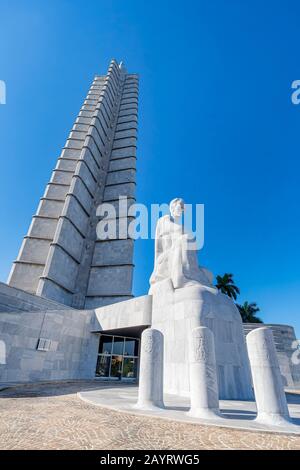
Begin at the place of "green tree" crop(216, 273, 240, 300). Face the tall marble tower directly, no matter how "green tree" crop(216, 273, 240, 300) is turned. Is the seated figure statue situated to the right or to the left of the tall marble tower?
left

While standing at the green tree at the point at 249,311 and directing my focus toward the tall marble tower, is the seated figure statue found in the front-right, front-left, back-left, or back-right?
front-left

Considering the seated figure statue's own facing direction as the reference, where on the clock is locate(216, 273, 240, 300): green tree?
The green tree is roughly at 8 o'clock from the seated figure statue.

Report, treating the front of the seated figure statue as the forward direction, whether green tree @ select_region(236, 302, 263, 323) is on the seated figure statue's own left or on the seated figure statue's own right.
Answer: on the seated figure statue's own left

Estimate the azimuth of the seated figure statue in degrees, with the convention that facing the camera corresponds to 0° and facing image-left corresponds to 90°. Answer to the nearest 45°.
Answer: approximately 315°

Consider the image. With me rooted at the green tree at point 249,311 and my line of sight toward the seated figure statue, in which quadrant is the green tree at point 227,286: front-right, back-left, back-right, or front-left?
front-right

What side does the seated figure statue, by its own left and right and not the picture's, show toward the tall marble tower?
back
